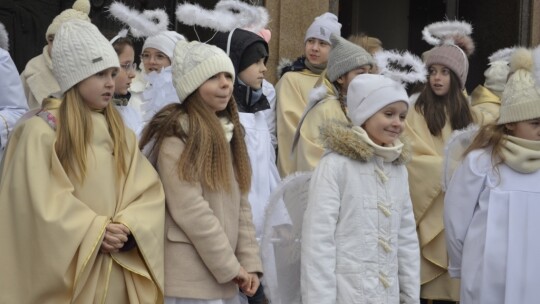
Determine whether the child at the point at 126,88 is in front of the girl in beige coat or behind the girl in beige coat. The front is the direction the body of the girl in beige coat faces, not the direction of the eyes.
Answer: behind

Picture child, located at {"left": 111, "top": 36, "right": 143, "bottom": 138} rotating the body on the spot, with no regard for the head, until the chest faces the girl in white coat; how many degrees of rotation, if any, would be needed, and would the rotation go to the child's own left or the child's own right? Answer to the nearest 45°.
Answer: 0° — they already face them

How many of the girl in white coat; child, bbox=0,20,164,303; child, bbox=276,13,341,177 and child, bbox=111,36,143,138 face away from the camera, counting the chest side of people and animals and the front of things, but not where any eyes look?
0

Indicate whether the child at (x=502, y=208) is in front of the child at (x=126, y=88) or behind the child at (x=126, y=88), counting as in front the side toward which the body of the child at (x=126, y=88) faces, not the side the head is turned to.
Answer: in front

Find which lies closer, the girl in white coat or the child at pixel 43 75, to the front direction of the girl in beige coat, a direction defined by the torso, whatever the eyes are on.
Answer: the girl in white coat

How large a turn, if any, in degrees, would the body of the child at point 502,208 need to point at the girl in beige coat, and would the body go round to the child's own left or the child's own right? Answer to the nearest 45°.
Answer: approximately 90° to the child's own right

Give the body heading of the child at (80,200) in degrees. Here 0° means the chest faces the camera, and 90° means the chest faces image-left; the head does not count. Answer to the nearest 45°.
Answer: approximately 315°

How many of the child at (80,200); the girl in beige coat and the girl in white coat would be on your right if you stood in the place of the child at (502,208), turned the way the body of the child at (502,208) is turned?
3

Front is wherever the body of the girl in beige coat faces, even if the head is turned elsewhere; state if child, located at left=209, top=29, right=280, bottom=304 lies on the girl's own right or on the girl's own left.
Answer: on the girl's own left

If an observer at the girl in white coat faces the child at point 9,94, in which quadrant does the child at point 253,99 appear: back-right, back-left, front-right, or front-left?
front-right

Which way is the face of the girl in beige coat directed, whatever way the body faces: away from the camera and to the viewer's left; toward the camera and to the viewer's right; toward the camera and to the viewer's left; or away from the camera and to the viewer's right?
toward the camera and to the viewer's right

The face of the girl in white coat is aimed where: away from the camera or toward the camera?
toward the camera

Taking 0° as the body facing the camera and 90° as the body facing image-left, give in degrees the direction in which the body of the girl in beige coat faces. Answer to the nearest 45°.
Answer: approximately 315°

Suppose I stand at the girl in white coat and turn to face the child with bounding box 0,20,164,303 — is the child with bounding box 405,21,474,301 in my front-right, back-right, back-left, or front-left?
back-right

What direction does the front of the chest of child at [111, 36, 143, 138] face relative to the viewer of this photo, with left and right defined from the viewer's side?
facing the viewer and to the right of the viewer
